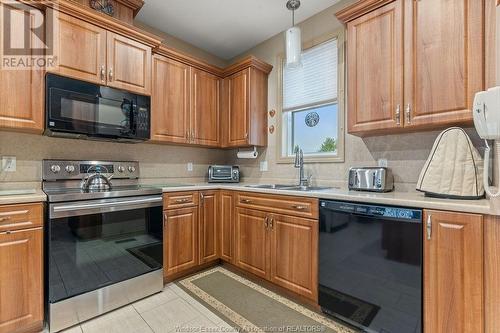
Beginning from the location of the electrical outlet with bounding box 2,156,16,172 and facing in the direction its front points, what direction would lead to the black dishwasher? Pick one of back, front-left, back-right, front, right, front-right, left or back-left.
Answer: front-left

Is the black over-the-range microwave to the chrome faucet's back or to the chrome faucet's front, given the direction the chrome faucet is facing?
to the front

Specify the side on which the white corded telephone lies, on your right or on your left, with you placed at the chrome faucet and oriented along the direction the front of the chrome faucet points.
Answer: on your left

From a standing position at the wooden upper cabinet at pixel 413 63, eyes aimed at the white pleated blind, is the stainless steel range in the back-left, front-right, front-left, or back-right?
front-left

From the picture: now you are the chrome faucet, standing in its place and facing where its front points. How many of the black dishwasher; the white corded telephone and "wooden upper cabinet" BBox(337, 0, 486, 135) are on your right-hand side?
0

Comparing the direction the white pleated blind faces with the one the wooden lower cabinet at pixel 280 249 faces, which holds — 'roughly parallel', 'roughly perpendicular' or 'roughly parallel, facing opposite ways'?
roughly parallel

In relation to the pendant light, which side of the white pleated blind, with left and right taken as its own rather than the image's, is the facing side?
front

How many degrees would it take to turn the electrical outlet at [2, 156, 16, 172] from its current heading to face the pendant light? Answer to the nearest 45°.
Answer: approximately 45° to its left

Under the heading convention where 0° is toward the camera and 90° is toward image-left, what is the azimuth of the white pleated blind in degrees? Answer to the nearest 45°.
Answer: approximately 45°

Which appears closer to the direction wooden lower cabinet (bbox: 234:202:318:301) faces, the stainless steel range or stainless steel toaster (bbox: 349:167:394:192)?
the stainless steel range

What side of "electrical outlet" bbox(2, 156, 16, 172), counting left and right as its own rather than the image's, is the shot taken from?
front

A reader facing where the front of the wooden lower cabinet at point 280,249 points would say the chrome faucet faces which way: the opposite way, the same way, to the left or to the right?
the same way

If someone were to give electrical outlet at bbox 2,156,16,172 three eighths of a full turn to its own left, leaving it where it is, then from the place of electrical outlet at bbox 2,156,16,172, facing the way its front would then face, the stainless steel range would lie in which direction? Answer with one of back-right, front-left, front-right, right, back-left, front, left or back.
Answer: right

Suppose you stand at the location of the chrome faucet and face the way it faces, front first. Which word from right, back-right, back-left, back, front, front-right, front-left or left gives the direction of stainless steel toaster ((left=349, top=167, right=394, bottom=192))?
left
